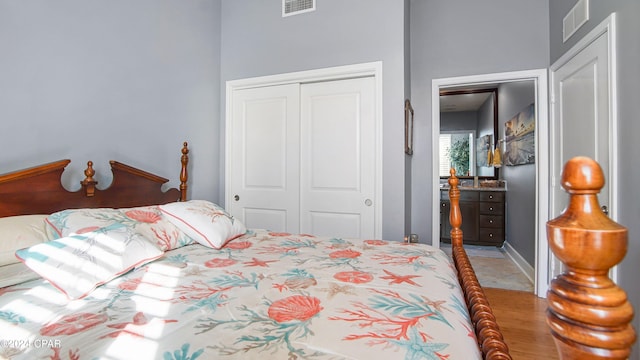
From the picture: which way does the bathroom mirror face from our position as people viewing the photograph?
facing the viewer

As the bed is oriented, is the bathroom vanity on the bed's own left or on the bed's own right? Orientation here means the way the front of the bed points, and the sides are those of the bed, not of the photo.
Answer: on the bed's own left

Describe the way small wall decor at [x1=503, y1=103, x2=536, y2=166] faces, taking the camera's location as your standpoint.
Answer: facing the viewer and to the left of the viewer

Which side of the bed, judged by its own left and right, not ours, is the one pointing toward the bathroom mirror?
left

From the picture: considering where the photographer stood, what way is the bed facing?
facing the viewer and to the right of the viewer

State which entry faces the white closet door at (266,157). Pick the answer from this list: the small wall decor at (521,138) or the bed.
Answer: the small wall decor

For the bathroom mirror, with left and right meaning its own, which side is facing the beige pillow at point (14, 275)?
front

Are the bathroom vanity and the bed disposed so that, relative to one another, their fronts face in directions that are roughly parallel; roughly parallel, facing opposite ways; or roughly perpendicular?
roughly perpendicular

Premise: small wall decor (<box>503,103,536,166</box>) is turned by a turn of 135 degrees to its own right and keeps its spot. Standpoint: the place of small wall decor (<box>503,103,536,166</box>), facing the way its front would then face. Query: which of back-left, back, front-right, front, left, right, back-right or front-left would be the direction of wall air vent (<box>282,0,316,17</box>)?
back-left

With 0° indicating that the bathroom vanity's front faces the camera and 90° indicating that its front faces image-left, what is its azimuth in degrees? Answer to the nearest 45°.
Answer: approximately 0°

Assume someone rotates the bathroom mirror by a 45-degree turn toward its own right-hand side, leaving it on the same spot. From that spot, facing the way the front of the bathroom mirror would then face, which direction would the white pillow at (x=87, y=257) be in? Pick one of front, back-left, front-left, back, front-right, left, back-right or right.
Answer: front-left

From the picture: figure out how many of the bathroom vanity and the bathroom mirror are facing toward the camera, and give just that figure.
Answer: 2

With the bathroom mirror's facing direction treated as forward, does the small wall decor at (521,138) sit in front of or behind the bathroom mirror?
in front

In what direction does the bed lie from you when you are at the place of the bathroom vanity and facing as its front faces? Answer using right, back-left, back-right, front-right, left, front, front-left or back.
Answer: front
